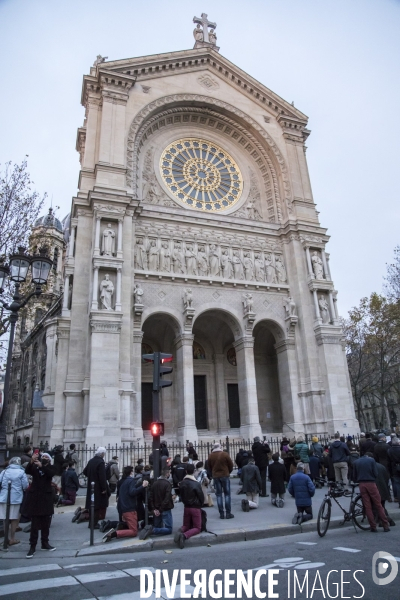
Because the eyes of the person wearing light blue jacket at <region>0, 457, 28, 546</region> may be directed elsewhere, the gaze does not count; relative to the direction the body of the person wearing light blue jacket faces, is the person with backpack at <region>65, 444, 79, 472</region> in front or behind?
in front

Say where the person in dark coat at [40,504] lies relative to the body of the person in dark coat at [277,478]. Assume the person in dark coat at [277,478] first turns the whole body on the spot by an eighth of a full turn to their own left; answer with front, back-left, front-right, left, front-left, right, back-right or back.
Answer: left

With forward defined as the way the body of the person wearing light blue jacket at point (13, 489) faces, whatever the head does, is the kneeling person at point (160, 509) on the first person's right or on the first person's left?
on the first person's right

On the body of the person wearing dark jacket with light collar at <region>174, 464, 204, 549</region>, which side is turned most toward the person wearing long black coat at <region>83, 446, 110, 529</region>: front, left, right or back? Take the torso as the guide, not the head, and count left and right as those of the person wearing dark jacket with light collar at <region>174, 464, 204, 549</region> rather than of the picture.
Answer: left

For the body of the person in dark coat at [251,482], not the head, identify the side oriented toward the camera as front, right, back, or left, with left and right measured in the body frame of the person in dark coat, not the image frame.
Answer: back

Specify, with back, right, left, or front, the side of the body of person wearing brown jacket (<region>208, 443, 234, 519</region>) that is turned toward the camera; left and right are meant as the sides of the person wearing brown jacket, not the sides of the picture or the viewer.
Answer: back

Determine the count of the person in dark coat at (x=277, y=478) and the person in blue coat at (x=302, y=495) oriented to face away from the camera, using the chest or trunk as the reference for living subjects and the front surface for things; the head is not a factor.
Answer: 2

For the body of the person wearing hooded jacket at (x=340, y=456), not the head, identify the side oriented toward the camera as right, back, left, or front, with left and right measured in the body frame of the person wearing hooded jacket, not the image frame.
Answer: back

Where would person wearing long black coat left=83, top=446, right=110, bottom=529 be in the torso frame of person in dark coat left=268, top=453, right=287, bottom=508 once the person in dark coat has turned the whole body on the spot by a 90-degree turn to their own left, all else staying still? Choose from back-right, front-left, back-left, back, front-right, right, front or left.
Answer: front-left

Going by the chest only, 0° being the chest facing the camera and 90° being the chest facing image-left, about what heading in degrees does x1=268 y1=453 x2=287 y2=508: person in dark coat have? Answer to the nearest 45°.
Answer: approximately 180°
